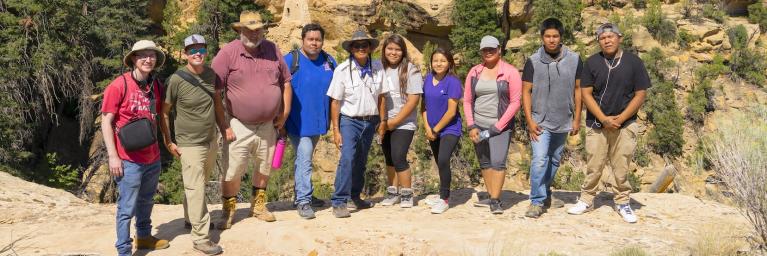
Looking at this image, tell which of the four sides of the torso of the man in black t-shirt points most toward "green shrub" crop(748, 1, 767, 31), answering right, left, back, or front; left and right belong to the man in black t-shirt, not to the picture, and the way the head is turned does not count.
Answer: back

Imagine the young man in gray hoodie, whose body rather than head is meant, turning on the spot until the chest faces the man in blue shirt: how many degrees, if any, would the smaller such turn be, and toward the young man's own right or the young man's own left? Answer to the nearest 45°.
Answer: approximately 90° to the young man's own right

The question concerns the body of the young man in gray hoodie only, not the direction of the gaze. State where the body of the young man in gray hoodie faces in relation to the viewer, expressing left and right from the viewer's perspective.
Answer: facing the viewer

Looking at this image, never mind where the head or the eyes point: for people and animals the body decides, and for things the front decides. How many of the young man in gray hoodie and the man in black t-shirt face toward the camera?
2

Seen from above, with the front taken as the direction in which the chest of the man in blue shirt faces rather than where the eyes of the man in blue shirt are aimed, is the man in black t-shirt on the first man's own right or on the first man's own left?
on the first man's own left

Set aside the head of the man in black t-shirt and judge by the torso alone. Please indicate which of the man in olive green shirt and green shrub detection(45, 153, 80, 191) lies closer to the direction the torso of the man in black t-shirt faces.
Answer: the man in olive green shirt

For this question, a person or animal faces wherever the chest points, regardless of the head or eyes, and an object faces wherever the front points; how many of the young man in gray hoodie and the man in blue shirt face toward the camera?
2

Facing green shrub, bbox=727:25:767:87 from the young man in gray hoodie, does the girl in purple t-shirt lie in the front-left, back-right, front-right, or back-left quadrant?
back-left

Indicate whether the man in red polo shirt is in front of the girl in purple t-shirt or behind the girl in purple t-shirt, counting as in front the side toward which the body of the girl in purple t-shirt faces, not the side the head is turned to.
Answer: in front

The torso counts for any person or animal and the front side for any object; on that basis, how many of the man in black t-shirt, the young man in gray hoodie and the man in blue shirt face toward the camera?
3

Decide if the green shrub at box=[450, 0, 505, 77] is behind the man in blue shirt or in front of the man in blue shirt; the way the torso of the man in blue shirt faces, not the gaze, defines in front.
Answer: behind

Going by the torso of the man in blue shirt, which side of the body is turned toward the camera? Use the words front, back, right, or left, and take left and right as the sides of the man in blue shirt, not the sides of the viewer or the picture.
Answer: front

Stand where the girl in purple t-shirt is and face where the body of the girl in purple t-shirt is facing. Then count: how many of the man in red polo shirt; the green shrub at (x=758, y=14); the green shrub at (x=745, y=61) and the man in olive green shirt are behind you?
2

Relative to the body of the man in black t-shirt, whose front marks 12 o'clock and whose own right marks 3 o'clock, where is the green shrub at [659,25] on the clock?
The green shrub is roughly at 6 o'clock from the man in black t-shirt.
